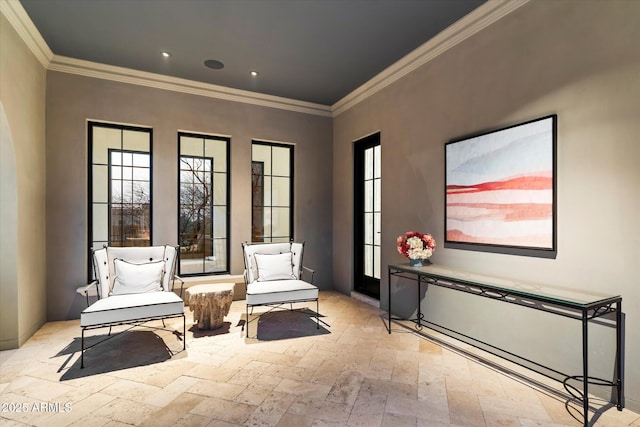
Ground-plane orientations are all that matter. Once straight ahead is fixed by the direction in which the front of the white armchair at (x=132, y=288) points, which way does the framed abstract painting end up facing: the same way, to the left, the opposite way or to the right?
to the right

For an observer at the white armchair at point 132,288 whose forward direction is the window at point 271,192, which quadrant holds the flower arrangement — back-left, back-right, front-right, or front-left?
front-right

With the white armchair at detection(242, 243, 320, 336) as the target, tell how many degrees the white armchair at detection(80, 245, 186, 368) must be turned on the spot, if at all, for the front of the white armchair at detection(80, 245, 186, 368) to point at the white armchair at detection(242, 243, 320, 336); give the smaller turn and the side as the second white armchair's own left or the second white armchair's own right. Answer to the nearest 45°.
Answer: approximately 90° to the second white armchair's own left

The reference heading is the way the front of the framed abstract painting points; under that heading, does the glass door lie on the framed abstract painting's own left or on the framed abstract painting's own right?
on the framed abstract painting's own right

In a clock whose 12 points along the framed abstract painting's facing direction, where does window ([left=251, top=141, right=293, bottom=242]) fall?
The window is roughly at 2 o'clock from the framed abstract painting.

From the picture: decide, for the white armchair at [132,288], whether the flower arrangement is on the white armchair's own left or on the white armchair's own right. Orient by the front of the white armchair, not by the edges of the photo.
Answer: on the white armchair's own left

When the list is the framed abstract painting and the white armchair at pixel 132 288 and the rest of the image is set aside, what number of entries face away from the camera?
0

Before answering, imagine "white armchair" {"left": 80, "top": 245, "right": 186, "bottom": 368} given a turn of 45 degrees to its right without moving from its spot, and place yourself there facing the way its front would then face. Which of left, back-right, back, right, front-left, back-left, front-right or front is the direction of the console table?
left

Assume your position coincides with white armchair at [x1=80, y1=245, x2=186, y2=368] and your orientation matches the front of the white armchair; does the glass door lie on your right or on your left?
on your left

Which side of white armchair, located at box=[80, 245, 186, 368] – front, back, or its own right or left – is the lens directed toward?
front

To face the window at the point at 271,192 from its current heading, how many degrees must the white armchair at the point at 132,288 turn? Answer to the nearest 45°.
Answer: approximately 135° to its left

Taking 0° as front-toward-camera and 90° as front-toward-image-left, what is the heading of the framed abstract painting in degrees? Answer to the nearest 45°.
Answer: approximately 45°

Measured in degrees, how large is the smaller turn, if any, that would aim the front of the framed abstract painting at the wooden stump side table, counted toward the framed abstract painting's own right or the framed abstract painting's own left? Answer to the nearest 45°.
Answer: approximately 45° to the framed abstract painting's own right

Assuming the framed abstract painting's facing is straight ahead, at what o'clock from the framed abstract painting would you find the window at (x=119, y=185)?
The window is roughly at 1 o'clock from the framed abstract painting.

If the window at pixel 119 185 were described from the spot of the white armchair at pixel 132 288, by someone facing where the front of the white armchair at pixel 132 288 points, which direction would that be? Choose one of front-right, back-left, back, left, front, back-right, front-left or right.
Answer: back
